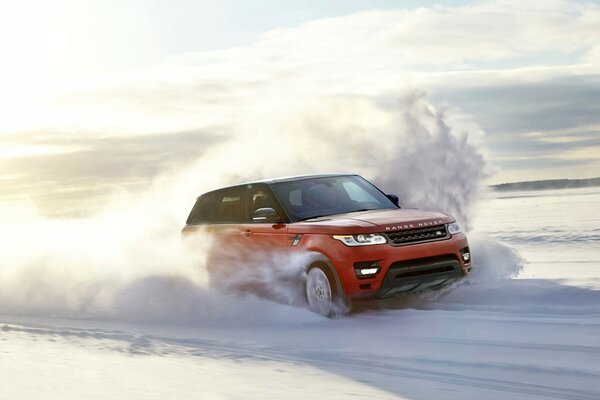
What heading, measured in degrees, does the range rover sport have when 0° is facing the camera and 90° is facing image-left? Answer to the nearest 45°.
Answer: approximately 315°
